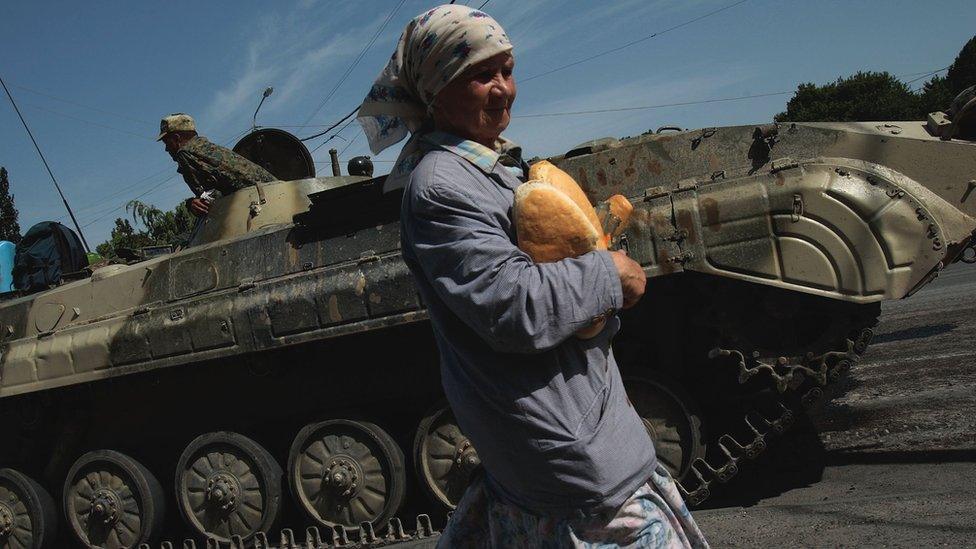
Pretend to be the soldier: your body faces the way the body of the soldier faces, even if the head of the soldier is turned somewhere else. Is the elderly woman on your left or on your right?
on your left

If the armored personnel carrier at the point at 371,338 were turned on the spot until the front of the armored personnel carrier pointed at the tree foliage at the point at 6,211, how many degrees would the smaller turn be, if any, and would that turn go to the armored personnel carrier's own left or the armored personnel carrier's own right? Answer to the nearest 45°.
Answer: approximately 135° to the armored personnel carrier's own left

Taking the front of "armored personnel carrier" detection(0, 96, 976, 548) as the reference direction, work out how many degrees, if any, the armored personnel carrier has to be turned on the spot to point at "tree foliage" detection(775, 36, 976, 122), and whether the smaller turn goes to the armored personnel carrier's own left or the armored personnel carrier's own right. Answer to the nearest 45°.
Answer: approximately 45° to the armored personnel carrier's own left

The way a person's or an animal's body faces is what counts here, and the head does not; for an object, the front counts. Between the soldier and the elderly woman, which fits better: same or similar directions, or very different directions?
very different directions

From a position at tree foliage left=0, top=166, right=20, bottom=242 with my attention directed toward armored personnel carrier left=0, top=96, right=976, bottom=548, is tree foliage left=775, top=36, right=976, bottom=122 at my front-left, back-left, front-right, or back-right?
front-left

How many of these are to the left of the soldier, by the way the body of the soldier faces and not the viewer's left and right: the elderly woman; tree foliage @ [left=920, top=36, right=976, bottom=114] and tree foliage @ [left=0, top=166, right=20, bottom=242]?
1

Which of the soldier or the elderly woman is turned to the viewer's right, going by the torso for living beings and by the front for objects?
the elderly woman

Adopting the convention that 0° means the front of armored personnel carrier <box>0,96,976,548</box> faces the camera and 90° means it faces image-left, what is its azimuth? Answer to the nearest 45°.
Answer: approximately 270°

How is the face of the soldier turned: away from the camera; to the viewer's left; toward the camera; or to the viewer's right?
to the viewer's left

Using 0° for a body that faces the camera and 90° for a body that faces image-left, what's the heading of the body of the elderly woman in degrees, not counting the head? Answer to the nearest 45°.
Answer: approximately 270°

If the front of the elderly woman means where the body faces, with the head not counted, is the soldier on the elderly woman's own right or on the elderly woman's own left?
on the elderly woman's own left

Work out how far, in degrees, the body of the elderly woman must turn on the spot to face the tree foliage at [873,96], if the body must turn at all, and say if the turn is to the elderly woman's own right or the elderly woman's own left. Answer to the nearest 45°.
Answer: approximately 45° to the elderly woman's own left

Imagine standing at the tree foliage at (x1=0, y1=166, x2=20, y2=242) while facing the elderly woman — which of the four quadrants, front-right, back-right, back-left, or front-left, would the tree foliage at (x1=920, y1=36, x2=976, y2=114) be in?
front-left

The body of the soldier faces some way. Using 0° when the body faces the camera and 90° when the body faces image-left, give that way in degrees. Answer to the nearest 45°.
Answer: approximately 90°
